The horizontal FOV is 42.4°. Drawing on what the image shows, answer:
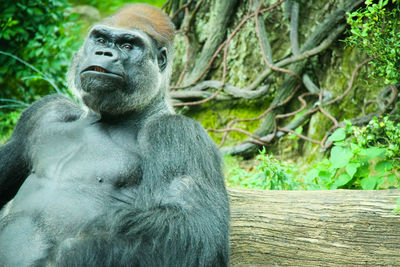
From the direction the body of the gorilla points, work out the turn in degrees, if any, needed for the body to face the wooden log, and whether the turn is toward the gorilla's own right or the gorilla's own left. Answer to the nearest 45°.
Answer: approximately 135° to the gorilla's own left

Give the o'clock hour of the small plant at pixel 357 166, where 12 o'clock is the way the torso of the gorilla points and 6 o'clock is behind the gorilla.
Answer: The small plant is roughly at 7 o'clock from the gorilla.

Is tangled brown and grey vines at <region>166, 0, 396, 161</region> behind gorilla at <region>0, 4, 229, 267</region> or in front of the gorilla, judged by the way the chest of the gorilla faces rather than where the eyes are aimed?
behind

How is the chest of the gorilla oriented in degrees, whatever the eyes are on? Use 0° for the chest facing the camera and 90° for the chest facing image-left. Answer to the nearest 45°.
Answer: approximately 45°
